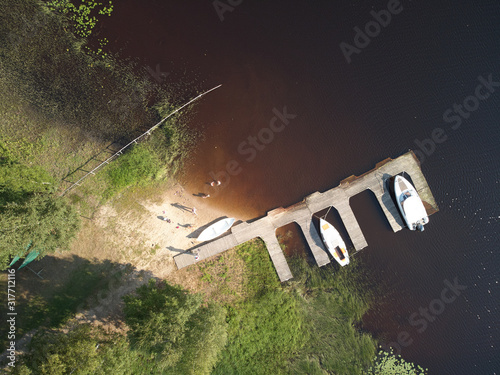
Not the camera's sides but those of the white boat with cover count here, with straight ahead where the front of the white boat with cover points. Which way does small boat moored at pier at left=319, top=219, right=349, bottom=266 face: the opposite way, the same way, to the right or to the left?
to the right
